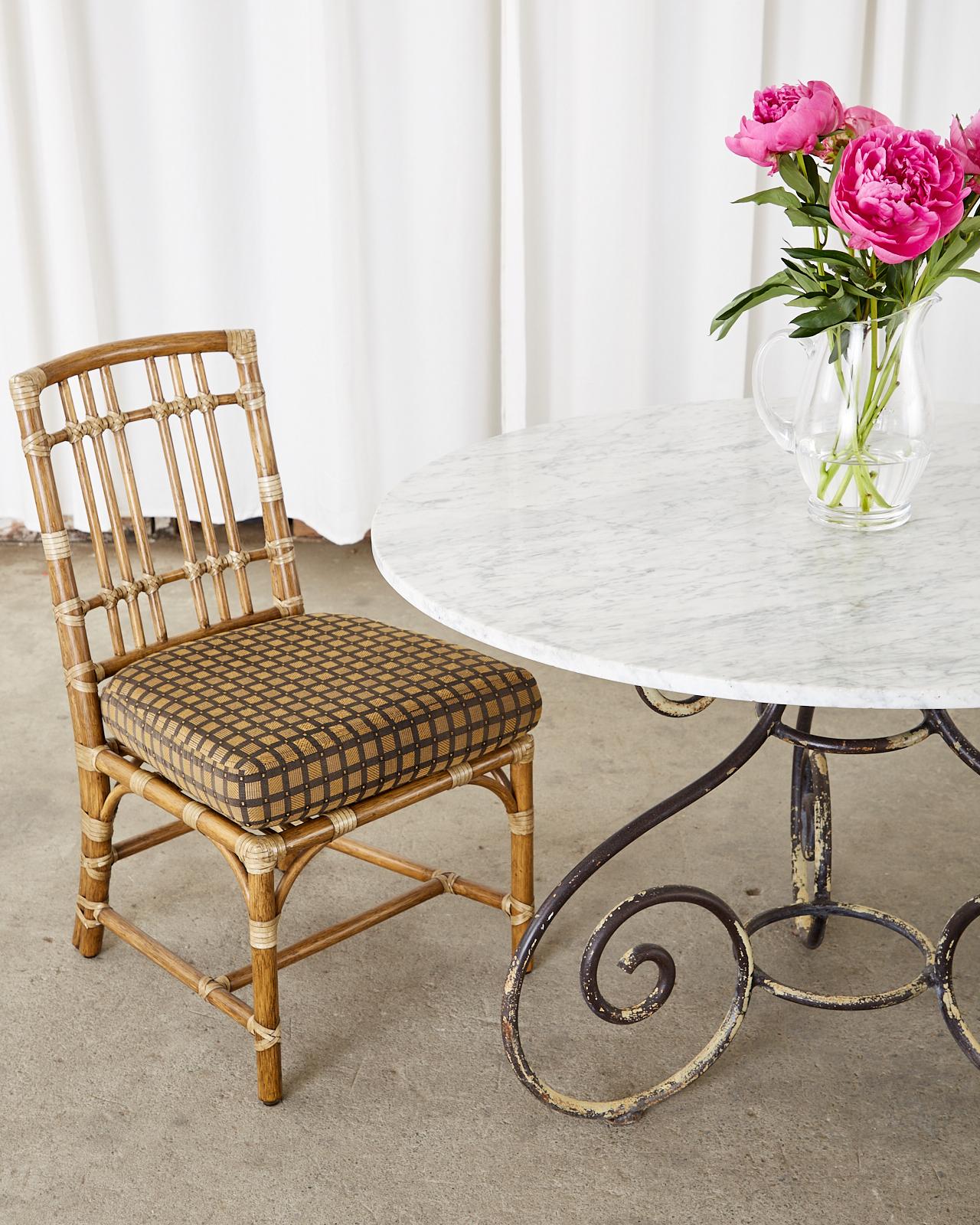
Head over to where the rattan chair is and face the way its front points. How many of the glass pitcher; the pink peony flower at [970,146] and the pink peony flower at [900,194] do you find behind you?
0

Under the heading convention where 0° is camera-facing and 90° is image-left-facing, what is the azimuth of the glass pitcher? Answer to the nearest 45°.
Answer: approximately 270°

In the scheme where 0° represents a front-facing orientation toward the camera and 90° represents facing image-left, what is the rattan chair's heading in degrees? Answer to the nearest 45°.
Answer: approximately 315°

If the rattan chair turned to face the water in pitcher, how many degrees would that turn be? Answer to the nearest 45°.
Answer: approximately 45° to its left

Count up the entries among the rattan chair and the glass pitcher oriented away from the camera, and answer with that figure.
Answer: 0

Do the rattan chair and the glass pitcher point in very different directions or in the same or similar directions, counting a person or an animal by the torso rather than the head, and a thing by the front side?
same or similar directions

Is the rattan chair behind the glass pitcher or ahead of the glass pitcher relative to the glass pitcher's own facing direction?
behind
